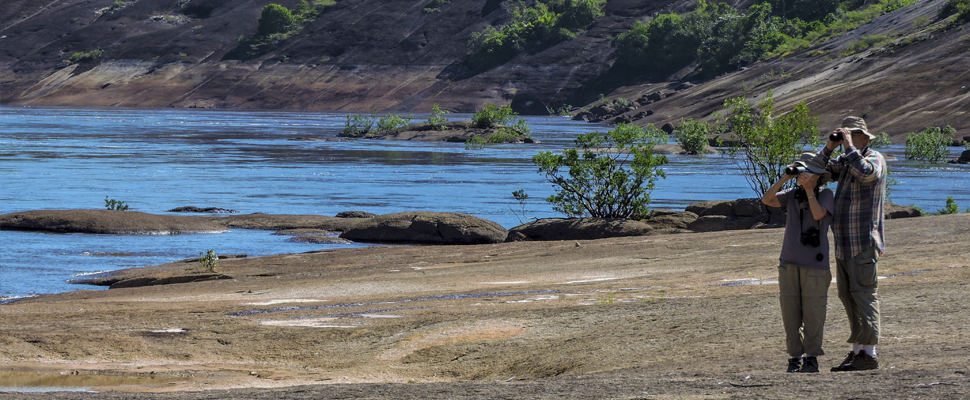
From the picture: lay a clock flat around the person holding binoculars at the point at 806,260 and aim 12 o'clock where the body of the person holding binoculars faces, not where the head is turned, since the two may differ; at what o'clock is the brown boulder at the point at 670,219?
The brown boulder is roughly at 4 o'clock from the person holding binoculars.

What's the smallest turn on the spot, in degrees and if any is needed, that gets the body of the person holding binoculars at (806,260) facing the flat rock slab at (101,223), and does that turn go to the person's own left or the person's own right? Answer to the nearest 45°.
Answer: approximately 90° to the person's own right

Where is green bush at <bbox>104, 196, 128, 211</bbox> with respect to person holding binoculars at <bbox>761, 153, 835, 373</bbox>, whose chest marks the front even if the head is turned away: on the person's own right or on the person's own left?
on the person's own right

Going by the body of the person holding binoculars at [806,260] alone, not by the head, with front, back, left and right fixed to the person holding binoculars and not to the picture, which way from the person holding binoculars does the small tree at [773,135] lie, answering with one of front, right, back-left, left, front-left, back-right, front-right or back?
back-right

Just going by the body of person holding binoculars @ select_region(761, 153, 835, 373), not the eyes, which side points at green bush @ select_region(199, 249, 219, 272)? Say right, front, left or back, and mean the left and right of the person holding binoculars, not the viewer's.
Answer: right

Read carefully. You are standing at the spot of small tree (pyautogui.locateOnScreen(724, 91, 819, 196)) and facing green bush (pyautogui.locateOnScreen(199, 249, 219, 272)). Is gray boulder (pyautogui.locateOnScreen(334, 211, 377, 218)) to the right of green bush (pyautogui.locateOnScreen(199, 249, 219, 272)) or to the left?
right

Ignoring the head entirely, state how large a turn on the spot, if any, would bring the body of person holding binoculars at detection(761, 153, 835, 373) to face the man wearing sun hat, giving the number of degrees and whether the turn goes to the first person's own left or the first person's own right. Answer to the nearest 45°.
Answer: approximately 135° to the first person's own left

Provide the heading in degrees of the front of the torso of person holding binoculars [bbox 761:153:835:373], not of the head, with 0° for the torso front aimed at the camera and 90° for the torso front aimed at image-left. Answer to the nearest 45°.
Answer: approximately 45°
